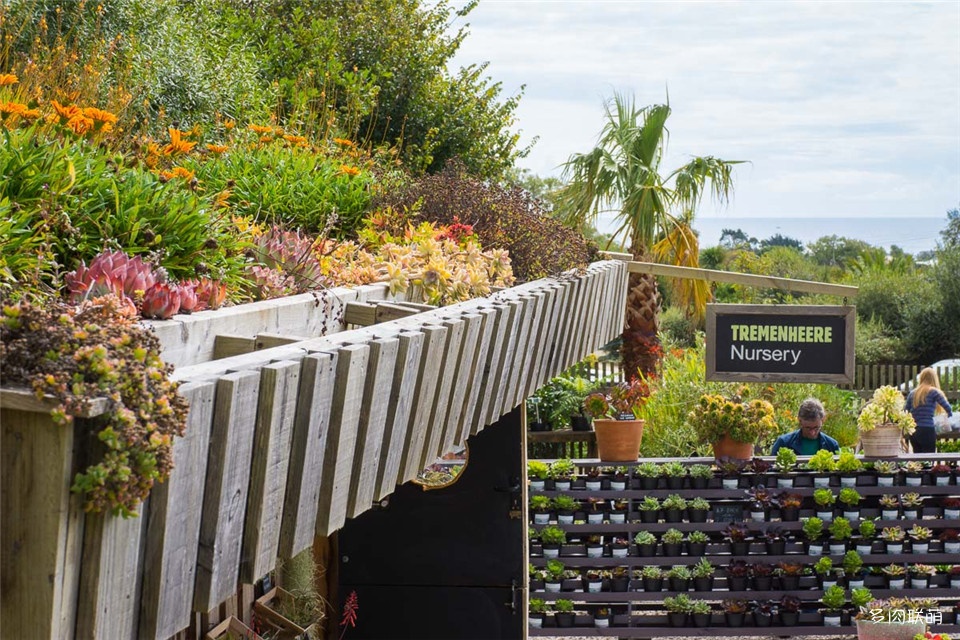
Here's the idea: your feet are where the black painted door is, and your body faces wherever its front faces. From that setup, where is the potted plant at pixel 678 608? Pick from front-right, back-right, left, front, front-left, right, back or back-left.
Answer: back-left

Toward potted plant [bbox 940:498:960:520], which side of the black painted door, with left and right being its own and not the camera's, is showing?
left

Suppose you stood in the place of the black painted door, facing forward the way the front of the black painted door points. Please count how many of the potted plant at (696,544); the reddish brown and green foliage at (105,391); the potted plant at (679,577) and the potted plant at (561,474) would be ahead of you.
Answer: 1

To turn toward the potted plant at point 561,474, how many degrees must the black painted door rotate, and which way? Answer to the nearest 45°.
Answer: approximately 135° to its left

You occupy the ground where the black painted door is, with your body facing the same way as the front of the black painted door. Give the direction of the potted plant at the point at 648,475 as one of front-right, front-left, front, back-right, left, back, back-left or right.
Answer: back-left

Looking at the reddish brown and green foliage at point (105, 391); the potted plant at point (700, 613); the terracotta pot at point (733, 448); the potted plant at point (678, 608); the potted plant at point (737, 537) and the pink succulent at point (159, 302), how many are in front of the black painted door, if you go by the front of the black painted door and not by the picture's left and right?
2

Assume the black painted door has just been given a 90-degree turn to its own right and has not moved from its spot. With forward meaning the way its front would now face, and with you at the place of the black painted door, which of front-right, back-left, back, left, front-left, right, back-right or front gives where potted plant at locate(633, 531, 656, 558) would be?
back-right

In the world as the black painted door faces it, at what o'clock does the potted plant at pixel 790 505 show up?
The potted plant is roughly at 8 o'clock from the black painted door.

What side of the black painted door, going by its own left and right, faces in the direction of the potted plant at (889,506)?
left

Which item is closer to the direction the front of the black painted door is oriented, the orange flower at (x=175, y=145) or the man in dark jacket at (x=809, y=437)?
the orange flower

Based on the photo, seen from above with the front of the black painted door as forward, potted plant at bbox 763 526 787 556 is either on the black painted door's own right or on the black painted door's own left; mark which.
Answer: on the black painted door's own left

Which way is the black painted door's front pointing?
toward the camera

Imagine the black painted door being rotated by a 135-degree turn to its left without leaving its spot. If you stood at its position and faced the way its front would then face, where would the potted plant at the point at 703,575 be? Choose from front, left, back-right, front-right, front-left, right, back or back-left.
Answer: front

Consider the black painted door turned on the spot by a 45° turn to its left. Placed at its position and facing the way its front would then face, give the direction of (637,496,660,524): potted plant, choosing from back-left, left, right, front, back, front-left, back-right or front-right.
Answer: left

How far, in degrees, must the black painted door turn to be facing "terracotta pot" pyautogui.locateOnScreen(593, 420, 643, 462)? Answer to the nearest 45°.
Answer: approximately 135° to its left

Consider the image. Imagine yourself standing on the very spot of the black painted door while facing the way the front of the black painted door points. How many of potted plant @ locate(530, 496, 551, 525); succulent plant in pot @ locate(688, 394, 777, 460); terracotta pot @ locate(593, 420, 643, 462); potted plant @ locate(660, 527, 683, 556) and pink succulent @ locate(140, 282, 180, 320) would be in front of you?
1

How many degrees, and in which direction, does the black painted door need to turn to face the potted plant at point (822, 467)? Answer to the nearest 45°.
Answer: approximately 135° to its left

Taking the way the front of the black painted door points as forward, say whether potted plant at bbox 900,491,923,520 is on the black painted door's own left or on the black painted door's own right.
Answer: on the black painted door's own left

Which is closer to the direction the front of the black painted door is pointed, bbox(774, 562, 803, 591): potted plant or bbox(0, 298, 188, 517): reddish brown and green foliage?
the reddish brown and green foliage
